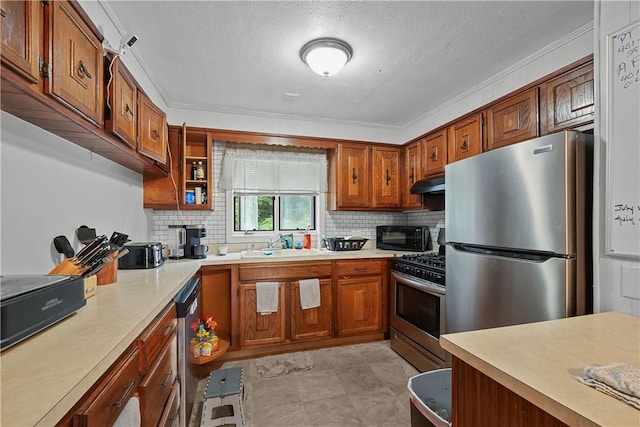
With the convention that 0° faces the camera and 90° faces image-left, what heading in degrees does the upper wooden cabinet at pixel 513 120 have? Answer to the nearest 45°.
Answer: approximately 45°

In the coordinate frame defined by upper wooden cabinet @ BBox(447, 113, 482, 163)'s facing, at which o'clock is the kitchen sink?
The kitchen sink is roughly at 1 o'clock from the upper wooden cabinet.

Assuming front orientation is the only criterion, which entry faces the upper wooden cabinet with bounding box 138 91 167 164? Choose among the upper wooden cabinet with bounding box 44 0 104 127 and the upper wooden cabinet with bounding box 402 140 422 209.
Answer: the upper wooden cabinet with bounding box 402 140 422 209

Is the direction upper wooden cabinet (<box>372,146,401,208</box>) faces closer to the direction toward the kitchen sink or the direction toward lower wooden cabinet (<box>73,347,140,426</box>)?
the lower wooden cabinet

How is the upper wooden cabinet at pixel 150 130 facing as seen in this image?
to the viewer's right

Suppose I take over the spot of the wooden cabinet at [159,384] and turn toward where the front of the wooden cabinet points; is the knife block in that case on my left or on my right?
on my left

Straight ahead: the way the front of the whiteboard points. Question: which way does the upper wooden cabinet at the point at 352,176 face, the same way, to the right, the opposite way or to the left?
to the left

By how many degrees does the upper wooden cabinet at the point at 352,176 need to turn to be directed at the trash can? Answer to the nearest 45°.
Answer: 0° — it already faces it

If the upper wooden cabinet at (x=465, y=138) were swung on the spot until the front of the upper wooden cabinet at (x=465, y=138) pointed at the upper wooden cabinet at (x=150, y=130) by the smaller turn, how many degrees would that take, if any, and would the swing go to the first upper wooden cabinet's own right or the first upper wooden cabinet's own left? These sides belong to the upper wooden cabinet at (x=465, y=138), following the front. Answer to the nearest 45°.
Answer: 0° — it already faces it
